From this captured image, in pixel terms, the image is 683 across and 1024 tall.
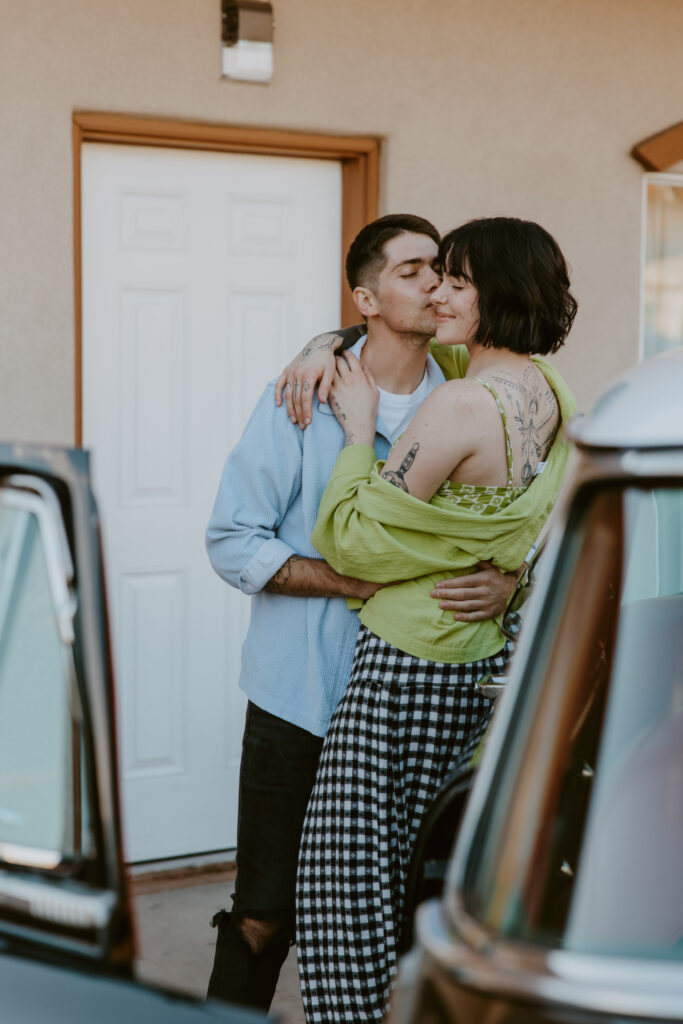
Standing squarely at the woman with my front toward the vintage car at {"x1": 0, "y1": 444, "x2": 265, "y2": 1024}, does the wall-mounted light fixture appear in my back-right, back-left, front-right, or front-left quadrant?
back-right

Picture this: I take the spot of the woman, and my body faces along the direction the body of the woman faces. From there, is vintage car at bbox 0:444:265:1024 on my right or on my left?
on my left

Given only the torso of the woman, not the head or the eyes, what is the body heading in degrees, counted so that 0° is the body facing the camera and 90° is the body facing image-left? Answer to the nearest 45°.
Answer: approximately 135°

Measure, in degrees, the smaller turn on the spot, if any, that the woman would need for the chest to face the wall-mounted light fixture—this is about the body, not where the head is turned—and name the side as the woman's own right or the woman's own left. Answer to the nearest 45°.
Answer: approximately 45° to the woman's own right

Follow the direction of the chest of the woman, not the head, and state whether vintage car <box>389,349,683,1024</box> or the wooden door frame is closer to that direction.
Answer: the wooden door frame

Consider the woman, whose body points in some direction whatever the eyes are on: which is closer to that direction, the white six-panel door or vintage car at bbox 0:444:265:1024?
the white six-panel door
